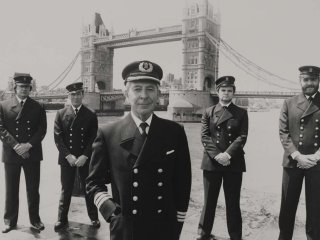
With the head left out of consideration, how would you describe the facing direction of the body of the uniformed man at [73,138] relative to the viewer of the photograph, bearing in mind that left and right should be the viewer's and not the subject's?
facing the viewer

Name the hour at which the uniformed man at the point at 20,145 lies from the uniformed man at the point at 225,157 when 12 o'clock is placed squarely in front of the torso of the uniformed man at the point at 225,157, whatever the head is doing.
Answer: the uniformed man at the point at 20,145 is roughly at 3 o'clock from the uniformed man at the point at 225,157.

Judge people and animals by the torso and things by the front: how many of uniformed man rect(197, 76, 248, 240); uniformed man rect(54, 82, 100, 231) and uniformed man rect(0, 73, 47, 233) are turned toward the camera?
3

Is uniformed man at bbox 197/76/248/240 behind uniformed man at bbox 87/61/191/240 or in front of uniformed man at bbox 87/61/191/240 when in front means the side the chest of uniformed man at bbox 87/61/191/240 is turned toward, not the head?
behind

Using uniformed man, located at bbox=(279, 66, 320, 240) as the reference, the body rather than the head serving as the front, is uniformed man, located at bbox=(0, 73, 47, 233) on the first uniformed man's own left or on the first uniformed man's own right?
on the first uniformed man's own right

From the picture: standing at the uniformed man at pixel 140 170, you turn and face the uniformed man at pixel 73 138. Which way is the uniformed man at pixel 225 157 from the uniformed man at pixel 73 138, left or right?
right

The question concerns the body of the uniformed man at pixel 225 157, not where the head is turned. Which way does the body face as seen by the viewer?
toward the camera

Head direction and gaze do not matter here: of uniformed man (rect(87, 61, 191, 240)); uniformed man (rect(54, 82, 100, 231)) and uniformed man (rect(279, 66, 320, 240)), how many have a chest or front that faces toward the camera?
3

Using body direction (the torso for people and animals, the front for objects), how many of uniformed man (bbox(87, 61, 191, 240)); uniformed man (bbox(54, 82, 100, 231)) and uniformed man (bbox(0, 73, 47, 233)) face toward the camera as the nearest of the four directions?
3

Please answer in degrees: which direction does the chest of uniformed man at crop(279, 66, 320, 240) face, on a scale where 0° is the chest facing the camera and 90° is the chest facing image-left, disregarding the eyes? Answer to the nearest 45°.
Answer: approximately 0°

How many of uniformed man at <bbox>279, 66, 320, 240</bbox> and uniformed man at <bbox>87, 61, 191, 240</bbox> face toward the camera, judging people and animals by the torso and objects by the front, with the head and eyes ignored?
2
